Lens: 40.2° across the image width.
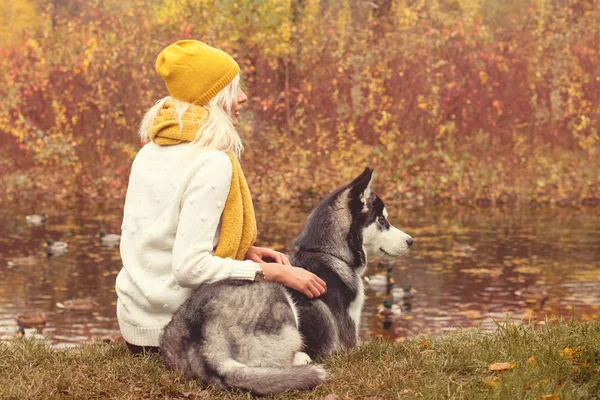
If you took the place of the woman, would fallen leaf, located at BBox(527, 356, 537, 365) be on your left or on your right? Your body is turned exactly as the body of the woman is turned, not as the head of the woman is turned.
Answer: on your right

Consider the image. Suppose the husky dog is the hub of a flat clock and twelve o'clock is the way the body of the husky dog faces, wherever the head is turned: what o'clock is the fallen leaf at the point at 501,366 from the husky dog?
The fallen leaf is roughly at 12 o'clock from the husky dog.

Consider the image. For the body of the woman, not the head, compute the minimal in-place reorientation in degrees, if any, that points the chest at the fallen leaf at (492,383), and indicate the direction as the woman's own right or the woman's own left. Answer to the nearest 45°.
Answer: approximately 90° to the woman's own right

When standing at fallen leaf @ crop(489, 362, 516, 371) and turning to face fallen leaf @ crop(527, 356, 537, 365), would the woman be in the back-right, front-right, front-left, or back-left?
back-left

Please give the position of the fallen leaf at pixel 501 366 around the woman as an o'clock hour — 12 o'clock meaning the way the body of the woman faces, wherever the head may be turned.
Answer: The fallen leaf is roughly at 2 o'clock from the woman.

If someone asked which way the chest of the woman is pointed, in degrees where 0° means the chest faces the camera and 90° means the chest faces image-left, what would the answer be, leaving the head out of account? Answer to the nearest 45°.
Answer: approximately 225°

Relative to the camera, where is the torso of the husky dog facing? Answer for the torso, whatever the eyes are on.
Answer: to the viewer's right
